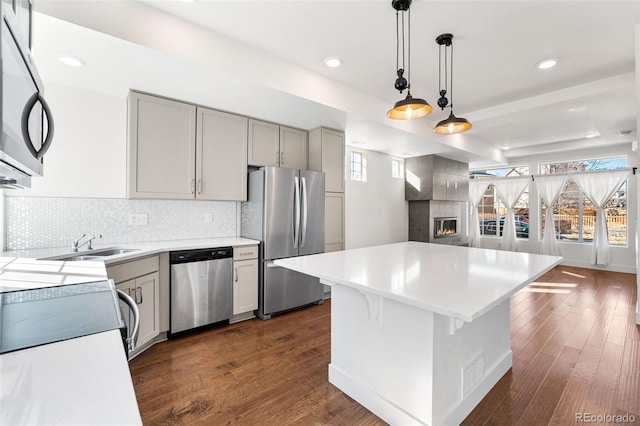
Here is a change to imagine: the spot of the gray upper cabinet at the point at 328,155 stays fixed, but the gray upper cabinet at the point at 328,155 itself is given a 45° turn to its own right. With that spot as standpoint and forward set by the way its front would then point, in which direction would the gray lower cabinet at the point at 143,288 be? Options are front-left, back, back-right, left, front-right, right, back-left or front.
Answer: front-right

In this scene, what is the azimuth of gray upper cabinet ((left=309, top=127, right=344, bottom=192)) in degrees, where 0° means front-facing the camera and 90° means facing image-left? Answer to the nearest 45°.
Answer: approximately 315°

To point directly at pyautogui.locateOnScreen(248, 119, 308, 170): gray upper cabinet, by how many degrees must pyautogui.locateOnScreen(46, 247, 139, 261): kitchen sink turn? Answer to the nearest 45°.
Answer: approximately 45° to its left

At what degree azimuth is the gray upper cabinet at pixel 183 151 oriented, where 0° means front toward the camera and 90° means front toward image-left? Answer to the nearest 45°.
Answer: approximately 315°

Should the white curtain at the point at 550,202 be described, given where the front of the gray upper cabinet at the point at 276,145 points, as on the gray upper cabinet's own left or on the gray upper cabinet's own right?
on the gray upper cabinet's own left

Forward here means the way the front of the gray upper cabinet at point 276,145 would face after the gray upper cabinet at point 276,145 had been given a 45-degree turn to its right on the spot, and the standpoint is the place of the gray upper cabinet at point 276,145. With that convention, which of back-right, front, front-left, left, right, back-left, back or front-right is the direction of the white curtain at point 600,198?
left

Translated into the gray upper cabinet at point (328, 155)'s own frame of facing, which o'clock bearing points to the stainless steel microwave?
The stainless steel microwave is roughly at 2 o'clock from the gray upper cabinet.

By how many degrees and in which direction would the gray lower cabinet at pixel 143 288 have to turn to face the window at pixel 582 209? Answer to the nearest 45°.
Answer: approximately 45° to its left

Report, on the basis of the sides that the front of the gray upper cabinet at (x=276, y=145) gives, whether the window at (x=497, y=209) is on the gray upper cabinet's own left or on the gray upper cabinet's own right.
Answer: on the gray upper cabinet's own left
